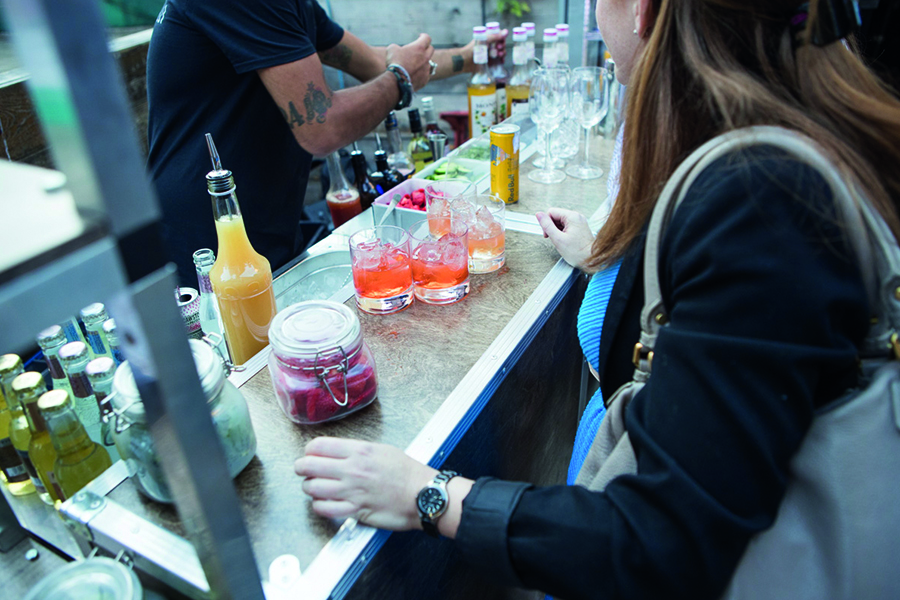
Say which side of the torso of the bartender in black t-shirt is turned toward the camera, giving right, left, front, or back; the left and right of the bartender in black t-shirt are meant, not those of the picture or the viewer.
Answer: right

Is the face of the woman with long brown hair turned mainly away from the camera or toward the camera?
away from the camera

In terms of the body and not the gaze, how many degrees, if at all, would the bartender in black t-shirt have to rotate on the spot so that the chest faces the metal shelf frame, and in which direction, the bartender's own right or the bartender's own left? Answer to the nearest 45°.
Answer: approximately 90° to the bartender's own right

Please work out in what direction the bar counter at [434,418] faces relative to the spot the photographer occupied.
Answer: facing the viewer and to the right of the viewer

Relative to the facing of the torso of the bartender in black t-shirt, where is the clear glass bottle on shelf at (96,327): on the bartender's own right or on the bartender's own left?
on the bartender's own right

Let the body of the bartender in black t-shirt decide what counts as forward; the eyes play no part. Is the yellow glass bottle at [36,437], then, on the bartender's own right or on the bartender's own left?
on the bartender's own right

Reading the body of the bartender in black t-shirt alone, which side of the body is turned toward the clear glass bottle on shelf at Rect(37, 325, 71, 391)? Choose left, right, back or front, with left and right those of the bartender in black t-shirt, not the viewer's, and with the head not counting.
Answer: right

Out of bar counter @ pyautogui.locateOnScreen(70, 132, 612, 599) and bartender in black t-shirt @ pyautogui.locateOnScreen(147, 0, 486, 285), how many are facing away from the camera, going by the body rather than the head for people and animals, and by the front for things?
0

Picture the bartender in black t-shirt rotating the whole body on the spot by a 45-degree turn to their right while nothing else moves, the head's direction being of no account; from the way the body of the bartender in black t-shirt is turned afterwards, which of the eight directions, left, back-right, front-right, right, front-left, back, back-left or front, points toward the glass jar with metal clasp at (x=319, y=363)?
front-right

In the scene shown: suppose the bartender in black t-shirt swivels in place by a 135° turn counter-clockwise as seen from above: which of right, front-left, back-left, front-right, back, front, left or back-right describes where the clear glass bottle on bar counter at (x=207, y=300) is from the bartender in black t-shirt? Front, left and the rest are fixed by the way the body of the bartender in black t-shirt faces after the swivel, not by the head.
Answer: back-left

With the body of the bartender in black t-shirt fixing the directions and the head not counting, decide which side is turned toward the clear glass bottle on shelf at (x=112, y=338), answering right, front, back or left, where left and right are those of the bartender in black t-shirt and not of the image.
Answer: right
